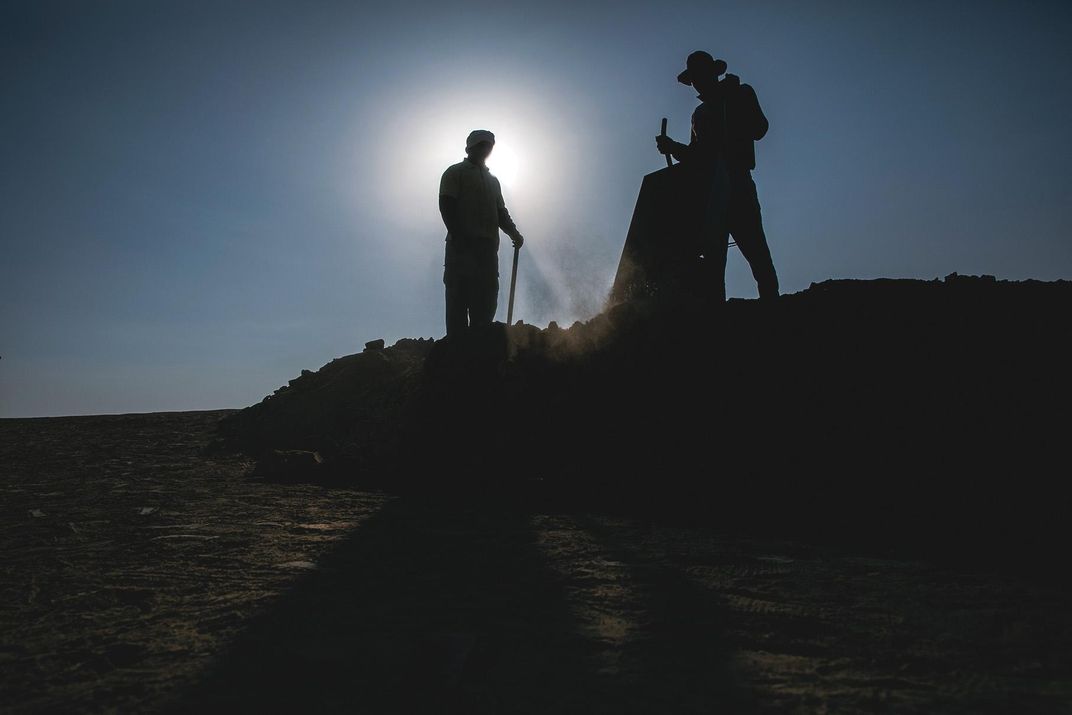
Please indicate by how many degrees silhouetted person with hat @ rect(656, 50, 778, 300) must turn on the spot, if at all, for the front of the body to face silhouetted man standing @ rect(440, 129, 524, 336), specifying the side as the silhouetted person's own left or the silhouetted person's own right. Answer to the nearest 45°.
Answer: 0° — they already face them

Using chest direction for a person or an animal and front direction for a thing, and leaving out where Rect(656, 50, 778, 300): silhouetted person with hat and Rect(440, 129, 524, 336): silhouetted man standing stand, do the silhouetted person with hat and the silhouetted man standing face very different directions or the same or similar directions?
very different directions

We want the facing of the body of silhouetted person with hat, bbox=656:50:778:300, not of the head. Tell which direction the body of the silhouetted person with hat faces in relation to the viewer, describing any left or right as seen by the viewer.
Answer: facing to the left of the viewer

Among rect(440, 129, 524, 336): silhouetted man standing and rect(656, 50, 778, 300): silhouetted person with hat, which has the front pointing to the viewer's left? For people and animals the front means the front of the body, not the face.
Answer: the silhouetted person with hat

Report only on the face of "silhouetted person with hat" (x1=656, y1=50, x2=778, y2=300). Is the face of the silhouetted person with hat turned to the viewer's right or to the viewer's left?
to the viewer's left

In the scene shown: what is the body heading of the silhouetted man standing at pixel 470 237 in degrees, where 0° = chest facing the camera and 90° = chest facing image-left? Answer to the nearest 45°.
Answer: approximately 315°

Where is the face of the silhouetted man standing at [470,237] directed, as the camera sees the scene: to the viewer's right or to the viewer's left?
to the viewer's right

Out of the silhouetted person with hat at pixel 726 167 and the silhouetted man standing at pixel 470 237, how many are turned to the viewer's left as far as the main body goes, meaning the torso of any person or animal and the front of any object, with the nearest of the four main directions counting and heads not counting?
1
